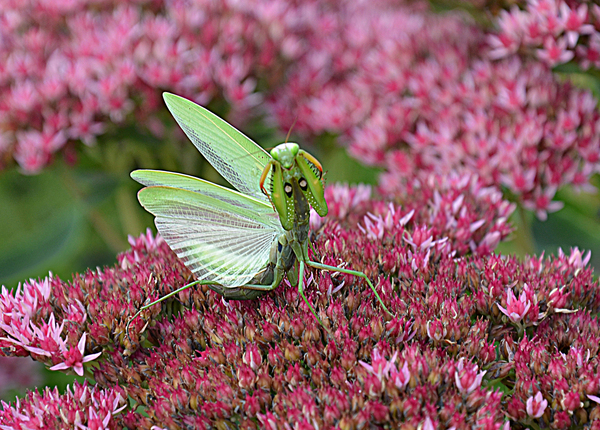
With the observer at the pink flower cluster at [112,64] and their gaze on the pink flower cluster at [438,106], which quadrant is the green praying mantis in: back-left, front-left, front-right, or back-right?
front-right

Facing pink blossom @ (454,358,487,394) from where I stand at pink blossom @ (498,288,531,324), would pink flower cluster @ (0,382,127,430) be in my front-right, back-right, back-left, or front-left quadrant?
front-right

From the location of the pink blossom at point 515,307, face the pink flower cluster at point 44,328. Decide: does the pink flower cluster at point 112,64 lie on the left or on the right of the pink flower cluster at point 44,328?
right

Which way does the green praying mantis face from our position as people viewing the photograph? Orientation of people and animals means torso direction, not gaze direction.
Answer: facing the viewer and to the right of the viewer

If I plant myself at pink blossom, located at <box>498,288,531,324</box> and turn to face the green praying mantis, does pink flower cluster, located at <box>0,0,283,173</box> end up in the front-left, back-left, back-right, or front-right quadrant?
front-right
